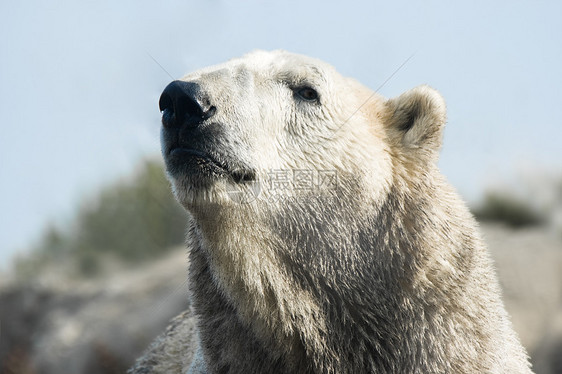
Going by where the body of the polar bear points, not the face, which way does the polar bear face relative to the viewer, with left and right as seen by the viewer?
facing the viewer and to the left of the viewer
